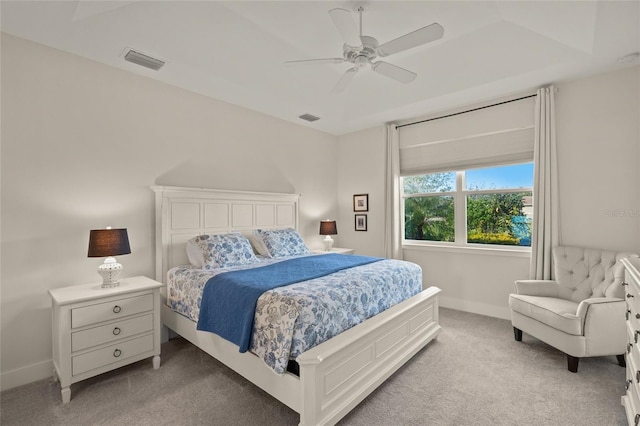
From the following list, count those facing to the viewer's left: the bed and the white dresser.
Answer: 1

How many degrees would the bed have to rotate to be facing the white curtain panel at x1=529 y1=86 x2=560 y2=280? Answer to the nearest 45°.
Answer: approximately 45° to its left

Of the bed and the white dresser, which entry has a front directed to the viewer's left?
the white dresser

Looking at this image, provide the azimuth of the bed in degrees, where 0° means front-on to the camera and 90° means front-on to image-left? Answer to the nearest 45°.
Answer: approximately 315°

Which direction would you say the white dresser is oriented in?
to the viewer's left

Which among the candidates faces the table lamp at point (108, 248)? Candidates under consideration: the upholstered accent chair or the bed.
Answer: the upholstered accent chair

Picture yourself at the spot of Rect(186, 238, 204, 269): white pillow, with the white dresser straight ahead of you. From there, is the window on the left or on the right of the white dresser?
left

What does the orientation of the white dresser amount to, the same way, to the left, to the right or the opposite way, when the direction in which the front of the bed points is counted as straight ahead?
the opposite way
